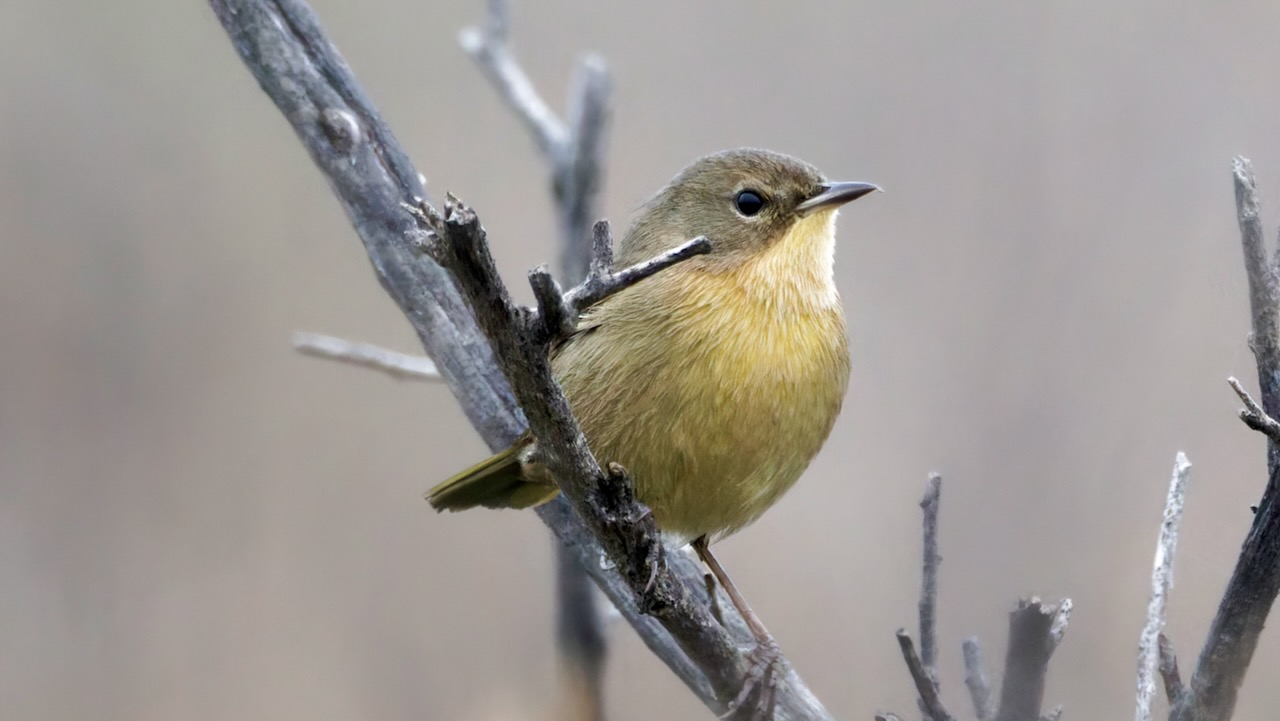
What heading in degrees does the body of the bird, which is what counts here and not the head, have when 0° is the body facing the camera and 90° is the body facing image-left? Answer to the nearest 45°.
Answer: approximately 315°

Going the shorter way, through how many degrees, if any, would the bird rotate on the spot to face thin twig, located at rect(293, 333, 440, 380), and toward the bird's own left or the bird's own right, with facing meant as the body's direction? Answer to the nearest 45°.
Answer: approximately 180°
